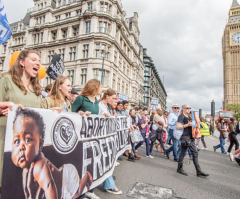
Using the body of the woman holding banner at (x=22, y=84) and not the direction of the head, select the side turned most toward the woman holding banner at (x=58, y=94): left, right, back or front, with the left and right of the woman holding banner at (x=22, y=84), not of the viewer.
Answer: left

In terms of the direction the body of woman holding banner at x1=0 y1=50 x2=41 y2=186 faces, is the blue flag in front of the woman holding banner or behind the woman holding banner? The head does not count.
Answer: behind

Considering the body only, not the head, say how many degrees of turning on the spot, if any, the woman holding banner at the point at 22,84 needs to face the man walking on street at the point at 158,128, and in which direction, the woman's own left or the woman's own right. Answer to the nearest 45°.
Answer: approximately 90° to the woman's own left

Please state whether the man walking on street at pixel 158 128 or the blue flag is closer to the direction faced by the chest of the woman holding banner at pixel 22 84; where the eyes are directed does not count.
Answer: the man walking on street

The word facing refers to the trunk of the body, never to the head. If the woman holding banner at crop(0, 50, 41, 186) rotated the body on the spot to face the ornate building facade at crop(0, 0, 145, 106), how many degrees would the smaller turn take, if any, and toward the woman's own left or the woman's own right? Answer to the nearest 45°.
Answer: approximately 135° to the woman's own left

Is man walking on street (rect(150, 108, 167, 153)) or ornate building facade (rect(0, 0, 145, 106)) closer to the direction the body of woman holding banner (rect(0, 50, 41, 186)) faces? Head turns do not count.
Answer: the man walking on street

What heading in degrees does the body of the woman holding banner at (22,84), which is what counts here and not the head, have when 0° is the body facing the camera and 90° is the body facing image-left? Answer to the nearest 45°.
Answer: approximately 315°

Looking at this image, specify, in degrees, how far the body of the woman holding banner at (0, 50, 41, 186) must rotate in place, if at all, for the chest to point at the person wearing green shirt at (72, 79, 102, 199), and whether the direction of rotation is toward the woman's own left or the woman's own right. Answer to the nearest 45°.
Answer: approximately 90° to the woman's own left
